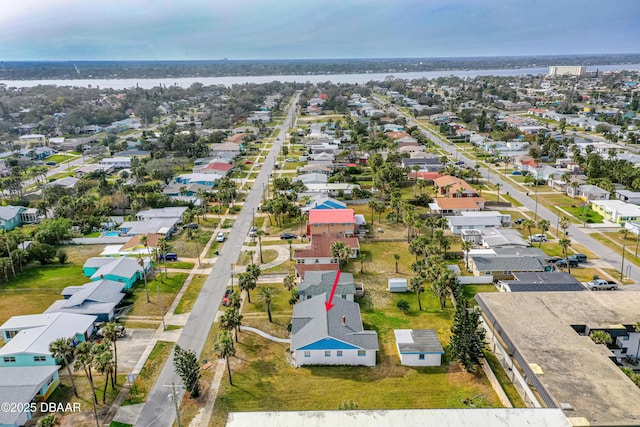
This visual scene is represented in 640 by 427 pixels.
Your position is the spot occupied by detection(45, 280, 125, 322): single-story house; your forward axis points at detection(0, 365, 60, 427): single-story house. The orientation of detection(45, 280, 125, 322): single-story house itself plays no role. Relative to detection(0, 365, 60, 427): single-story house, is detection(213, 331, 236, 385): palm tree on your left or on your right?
left

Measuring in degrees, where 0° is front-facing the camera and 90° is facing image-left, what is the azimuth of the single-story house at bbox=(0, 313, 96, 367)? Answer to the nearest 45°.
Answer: approximately 315°

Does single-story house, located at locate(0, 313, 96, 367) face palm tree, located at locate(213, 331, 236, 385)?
yes

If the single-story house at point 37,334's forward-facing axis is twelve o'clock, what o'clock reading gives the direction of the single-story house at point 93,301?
the single-story house at point 93,301 is roughly at 9 o'clock from the single-story house at point 37,334.

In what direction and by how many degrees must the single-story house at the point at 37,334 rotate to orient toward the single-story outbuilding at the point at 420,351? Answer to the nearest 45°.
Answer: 0° — it already faces it

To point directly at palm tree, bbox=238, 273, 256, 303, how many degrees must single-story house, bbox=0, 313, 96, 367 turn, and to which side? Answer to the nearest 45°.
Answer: approximately 45° to its left

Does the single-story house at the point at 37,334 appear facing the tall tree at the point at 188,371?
yes

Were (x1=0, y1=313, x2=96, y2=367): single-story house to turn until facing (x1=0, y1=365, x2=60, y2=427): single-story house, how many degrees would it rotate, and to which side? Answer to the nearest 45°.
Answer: approximately 45° to its right

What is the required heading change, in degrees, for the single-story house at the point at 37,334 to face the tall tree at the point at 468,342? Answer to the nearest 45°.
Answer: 0° — it already faces it
